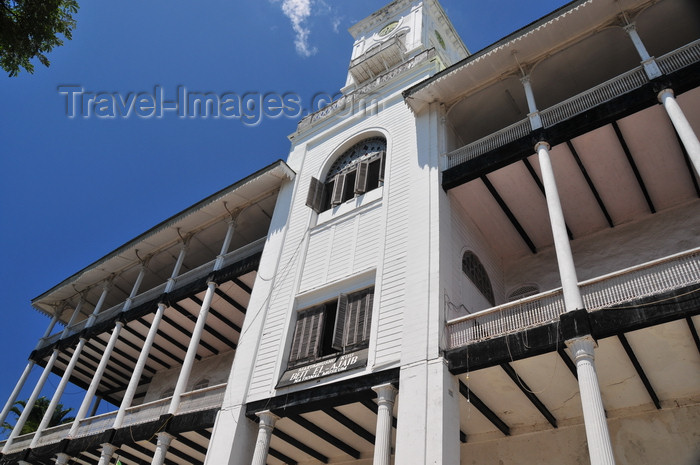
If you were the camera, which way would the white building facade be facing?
facing the viewer and to the left of the viewer
